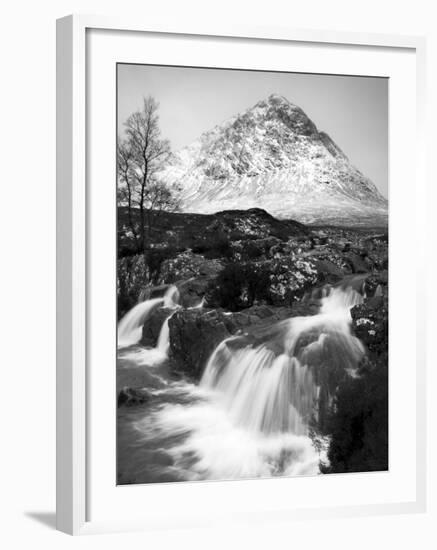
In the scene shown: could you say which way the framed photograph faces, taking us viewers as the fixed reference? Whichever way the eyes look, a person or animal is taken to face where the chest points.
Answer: facing the viewer and to the right of the viewer
